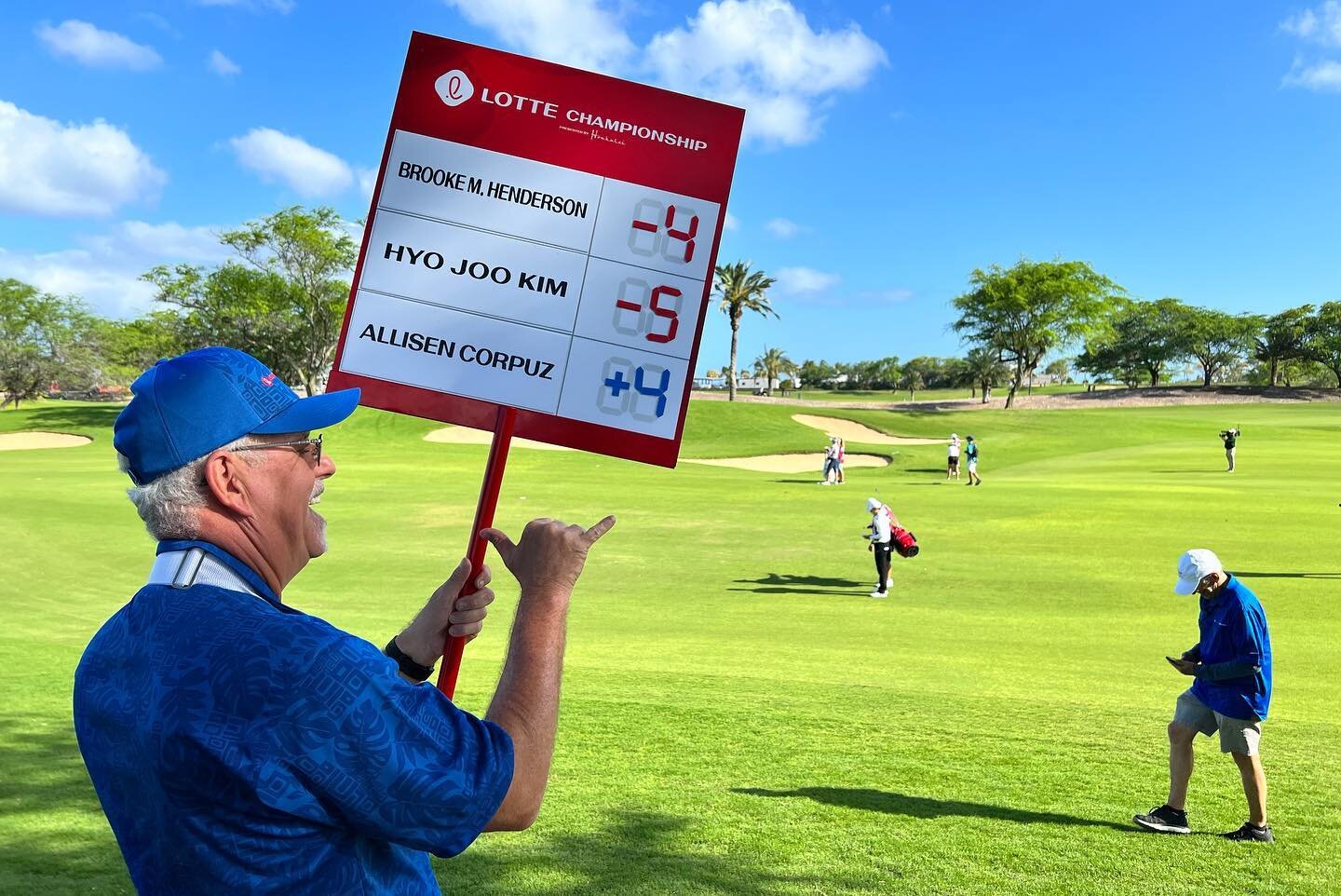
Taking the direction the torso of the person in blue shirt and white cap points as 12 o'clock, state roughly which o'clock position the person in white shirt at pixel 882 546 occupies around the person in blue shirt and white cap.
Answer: The person in white shirt is roughly at 2 o'clock from the person in blue shirt and white cap.

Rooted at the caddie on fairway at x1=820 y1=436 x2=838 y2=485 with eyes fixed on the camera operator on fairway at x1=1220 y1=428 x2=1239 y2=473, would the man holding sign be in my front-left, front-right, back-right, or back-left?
back-right

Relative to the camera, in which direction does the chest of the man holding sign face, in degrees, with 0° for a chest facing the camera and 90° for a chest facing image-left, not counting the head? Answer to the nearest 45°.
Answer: approximately 225°

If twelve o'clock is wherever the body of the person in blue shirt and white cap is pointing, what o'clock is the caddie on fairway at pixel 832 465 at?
The caddie on fairway is roughly at 2 o'clock from the person in blue shirt and white cap.

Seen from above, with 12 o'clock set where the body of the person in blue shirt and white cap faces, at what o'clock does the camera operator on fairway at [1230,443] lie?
The camera operator on fairway is roughly at 3 o'clock from the person in blue shirt and white cap.

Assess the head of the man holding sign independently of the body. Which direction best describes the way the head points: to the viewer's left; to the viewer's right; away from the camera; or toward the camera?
to the viewer's right

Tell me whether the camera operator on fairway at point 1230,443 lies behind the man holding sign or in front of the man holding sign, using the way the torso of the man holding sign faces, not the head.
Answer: in front

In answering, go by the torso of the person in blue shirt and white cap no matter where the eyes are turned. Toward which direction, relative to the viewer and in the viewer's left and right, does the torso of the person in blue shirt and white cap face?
facing to the left of the viewer

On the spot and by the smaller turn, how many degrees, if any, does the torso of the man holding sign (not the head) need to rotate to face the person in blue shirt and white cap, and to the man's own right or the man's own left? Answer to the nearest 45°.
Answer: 0° — they already face them

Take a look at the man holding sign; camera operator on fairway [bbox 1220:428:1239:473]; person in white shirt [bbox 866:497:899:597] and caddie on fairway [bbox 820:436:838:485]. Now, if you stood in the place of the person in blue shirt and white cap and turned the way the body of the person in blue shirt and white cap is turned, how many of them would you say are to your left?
1

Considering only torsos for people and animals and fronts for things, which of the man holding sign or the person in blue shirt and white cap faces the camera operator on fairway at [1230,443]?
the man holding sign

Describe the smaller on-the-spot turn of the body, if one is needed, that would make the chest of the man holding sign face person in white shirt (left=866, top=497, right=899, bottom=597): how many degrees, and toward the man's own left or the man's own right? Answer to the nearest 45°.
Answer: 0° — they already face them

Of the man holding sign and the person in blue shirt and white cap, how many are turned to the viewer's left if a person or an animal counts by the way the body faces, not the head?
1
